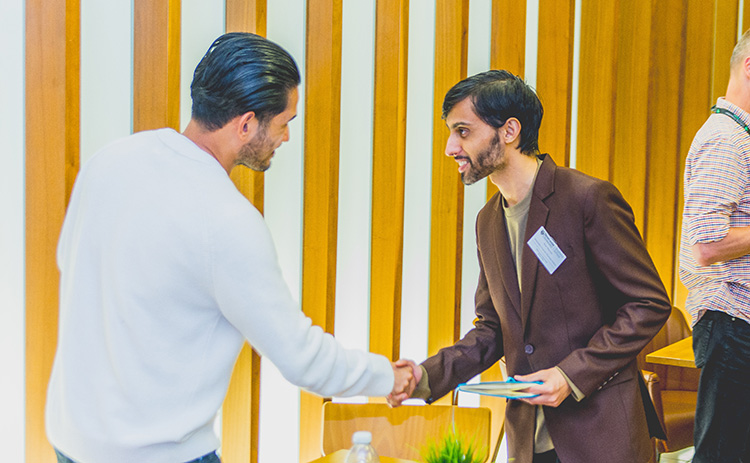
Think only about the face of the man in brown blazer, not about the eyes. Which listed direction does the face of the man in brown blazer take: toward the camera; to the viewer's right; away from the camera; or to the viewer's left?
to the viewer's left

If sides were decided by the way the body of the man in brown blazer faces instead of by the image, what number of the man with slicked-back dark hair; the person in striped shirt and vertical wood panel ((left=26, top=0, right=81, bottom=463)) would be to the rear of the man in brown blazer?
1

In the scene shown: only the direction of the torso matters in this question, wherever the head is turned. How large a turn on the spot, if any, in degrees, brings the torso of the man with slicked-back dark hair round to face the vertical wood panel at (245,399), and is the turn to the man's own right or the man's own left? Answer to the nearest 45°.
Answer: approximately 45° to the man's own left

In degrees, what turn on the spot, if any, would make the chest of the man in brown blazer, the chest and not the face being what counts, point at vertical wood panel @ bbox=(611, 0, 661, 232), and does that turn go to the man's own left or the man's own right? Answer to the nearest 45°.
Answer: approximately 135° to the man's own right

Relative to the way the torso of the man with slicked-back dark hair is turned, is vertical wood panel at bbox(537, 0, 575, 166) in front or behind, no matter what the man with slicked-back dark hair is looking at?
in front

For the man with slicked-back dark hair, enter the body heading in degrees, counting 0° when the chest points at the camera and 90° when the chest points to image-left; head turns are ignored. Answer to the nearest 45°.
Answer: approximately 225°
